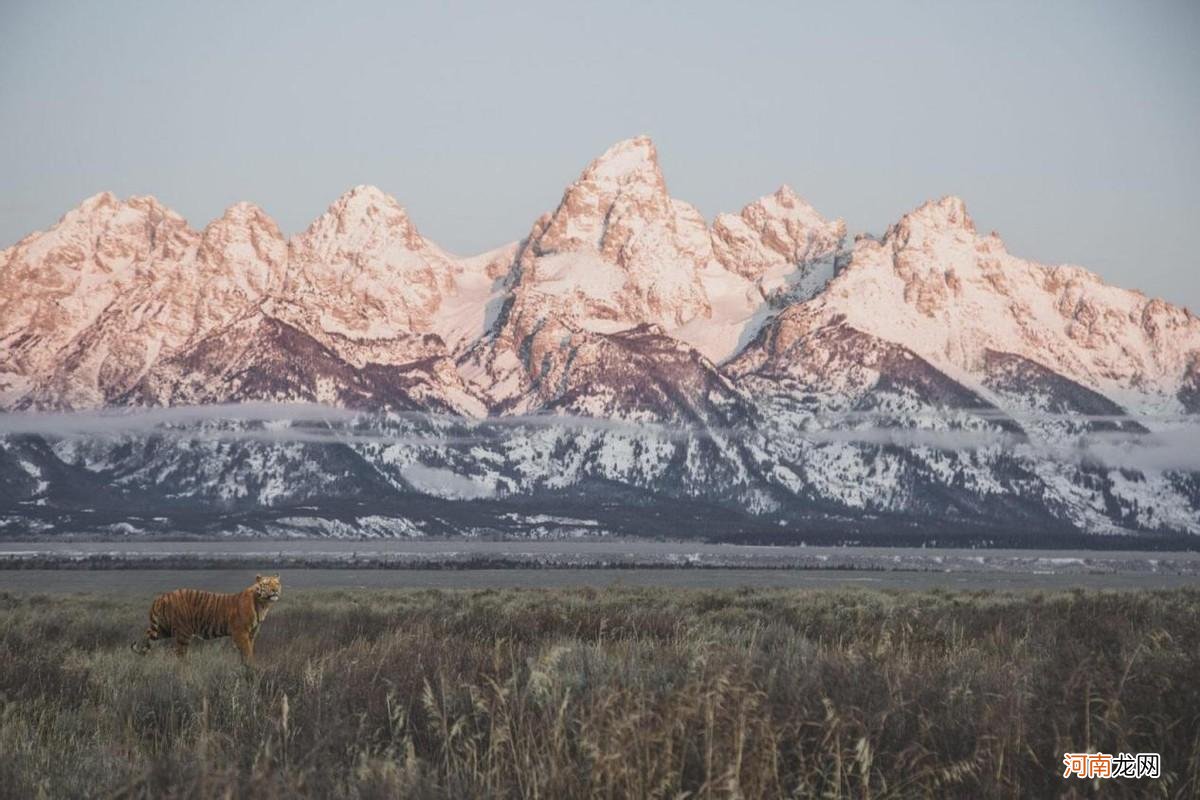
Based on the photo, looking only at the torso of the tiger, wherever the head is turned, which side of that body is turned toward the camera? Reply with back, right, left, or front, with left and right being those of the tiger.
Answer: right
